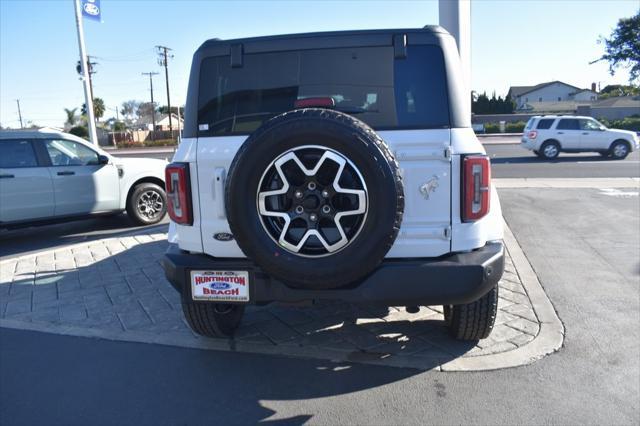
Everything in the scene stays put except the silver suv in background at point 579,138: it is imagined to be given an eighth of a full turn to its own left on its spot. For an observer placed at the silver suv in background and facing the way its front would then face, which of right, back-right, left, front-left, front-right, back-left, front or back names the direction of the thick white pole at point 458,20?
back-right

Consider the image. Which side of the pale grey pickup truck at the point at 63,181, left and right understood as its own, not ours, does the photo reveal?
right

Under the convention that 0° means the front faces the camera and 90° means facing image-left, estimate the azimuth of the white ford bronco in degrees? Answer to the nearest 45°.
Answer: approximately 180°

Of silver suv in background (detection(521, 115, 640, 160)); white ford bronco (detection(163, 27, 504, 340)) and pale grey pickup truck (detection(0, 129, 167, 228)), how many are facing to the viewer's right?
2

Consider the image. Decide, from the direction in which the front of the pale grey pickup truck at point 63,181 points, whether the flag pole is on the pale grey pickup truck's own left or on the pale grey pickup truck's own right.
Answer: on the pale grey pickup truck's own left

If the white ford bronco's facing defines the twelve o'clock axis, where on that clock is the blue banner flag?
The blue banner flag is roughly at 11 o'clock from the white ford bronco.

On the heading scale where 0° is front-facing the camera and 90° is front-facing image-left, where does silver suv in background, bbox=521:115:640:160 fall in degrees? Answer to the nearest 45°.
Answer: approximately 270°

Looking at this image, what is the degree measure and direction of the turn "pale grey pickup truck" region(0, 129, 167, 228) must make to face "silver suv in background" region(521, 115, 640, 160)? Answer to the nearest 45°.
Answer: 0° — it already faces it

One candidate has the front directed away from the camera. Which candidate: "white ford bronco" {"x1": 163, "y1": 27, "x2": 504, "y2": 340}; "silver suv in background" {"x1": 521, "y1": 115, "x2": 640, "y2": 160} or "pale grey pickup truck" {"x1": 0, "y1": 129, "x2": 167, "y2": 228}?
the white ford bronco

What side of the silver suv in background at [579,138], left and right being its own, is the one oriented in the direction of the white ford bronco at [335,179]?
right

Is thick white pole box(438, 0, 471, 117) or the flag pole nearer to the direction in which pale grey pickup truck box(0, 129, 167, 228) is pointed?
the thick white pole

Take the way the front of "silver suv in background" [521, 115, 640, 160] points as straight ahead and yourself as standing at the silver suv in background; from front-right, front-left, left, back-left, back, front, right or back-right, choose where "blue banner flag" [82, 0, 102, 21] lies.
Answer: back-right

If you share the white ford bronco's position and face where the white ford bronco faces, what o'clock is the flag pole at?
The flag pole is roughly at 11 o'clock from the white ford bronco.
